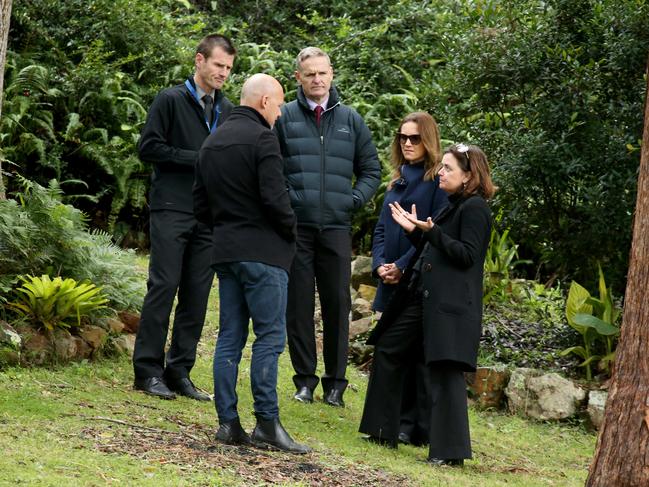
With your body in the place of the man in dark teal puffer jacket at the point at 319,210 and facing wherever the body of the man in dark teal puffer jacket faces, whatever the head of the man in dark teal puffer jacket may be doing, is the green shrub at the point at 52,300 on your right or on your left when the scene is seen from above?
on your right

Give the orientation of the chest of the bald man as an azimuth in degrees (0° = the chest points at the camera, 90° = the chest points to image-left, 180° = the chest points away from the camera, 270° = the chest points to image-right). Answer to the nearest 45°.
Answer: approximately 225°

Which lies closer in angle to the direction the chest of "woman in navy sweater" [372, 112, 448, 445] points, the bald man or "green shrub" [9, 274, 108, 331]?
the bald man

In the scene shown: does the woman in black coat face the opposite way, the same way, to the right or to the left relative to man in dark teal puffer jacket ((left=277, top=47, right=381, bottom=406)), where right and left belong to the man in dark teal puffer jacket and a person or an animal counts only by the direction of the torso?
to the right

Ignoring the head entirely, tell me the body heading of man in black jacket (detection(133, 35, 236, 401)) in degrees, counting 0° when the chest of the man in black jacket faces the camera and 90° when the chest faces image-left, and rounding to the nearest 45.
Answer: approximately 315°

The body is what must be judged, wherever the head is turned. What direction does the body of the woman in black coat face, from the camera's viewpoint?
to the viewer's left

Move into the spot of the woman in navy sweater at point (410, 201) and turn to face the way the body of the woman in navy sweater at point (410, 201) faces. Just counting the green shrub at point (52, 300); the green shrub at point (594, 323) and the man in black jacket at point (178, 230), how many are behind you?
1

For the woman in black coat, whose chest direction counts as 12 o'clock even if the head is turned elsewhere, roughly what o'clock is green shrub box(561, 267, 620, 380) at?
The green shrub is roughly at 4 o'clock from the woman in black coat.

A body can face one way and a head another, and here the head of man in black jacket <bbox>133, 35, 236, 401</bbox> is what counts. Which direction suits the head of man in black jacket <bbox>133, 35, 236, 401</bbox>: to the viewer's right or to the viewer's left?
to the viewer's right

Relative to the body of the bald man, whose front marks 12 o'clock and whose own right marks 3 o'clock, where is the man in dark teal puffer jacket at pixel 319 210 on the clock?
The man in dark teal puffer jacket is roughly at 11 o'clock from the bald man.

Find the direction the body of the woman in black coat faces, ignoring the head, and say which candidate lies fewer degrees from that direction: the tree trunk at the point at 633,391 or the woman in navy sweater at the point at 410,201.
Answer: the woman in navy sweater
